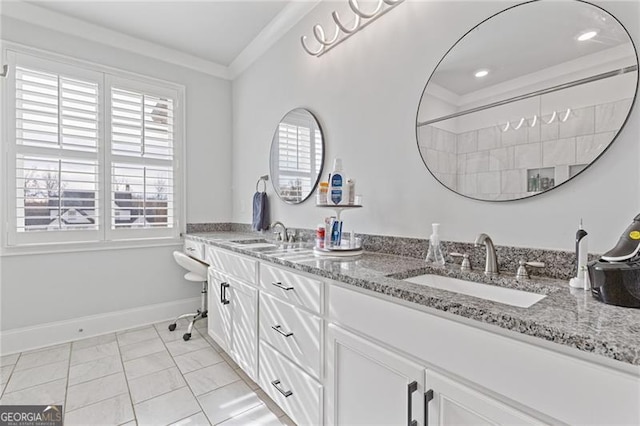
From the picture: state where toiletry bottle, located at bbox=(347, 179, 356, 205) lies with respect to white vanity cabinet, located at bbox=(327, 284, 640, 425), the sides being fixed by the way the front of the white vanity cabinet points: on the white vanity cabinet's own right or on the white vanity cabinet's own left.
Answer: on the white vanity cabinet's own right

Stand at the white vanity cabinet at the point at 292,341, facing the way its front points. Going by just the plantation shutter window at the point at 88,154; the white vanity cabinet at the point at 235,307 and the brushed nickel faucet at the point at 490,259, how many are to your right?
2

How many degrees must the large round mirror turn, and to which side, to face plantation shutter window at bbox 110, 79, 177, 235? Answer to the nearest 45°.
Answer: approximately 45° to its right

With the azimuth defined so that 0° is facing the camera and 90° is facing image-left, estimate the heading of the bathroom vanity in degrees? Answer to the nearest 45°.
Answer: approximately 45°

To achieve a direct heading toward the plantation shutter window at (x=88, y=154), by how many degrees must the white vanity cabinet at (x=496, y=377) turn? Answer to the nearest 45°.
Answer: approximately 45° to its right

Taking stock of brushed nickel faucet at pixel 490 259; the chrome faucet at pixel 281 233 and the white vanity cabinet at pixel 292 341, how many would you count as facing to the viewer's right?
0

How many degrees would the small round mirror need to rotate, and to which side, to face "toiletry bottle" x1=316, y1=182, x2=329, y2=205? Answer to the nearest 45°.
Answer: approximately 45° to its left

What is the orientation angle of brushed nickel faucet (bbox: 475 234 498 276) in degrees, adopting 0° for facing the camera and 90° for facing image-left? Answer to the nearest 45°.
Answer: approximately 45°

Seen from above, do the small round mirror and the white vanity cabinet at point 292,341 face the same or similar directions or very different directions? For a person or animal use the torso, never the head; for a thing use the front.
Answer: same or similar directions

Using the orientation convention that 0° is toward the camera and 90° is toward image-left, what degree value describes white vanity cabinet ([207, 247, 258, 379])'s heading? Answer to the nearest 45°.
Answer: approximately 45°
